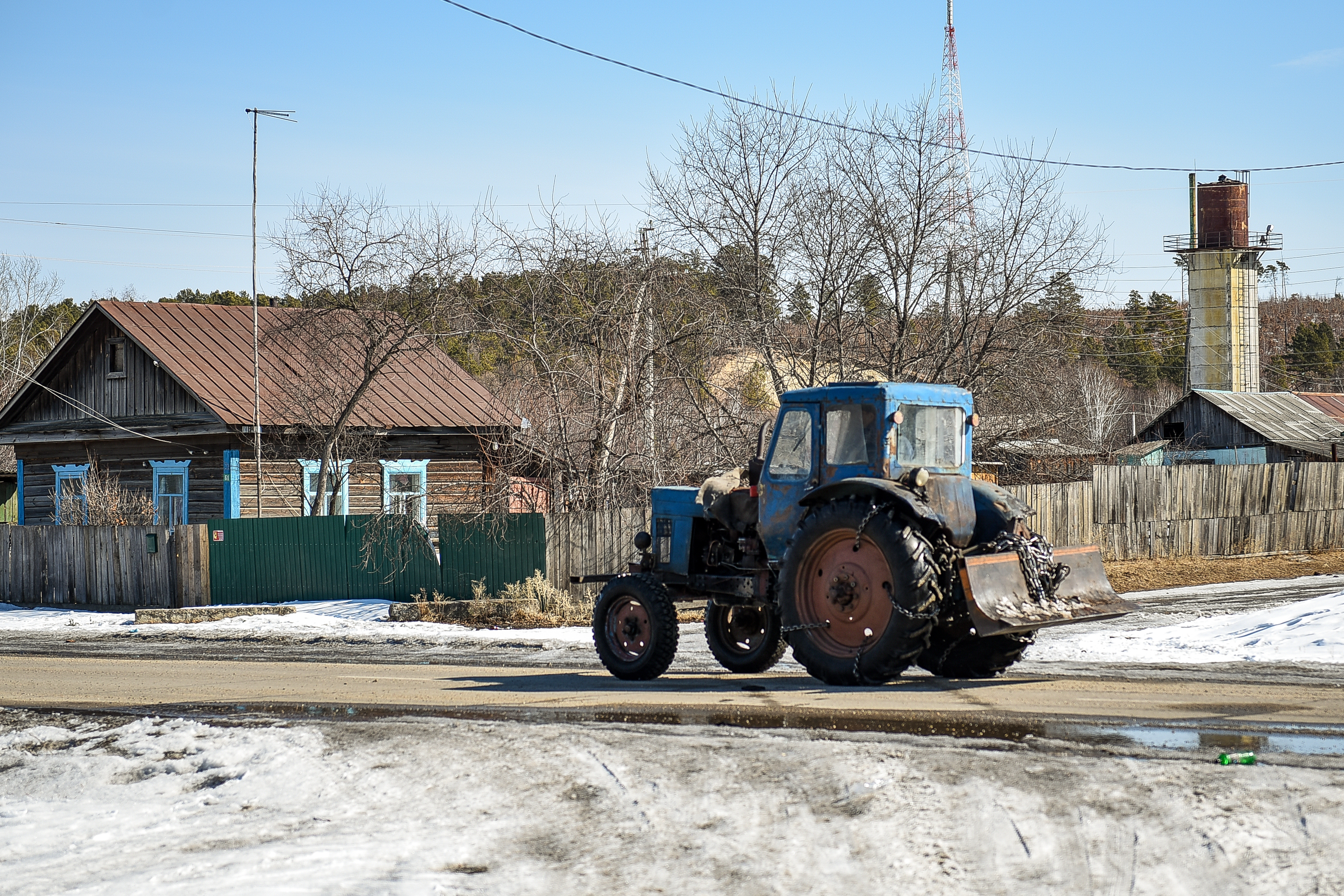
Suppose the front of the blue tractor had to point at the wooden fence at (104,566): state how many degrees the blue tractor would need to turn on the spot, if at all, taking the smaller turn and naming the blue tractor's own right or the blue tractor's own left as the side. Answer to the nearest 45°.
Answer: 0° — it already faces it

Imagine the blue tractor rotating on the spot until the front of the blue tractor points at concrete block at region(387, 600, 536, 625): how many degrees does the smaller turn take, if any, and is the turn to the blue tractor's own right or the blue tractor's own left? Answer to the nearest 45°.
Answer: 0° — it already faces it

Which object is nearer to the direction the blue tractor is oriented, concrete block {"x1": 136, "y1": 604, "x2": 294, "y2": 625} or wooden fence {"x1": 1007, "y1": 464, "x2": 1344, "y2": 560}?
the concrete block

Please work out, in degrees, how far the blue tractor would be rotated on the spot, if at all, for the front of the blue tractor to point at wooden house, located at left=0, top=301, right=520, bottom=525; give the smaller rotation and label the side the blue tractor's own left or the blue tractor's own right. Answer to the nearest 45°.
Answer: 0° — it already faces it

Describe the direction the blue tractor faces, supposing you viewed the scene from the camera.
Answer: facing away from the viewer and to the left of the viewer

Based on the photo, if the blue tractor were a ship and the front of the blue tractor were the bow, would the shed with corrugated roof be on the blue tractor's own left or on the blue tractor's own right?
on the blue tractor's own right

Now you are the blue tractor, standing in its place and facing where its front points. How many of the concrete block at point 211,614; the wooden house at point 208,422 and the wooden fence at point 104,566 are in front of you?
3

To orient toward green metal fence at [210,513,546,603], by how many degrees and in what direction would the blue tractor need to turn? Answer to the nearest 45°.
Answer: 0° — it already faces it

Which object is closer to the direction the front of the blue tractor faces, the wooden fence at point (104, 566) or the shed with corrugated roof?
the wooden fence

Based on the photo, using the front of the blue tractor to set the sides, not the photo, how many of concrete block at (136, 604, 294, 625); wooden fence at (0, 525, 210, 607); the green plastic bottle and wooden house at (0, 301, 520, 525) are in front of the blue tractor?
3
